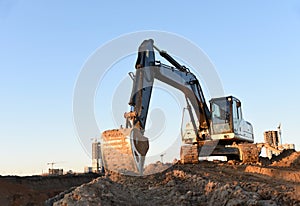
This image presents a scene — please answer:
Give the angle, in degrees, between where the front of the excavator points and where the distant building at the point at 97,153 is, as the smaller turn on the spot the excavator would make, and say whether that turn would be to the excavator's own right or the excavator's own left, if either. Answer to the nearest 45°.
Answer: approximately 90° to the excavator's own right

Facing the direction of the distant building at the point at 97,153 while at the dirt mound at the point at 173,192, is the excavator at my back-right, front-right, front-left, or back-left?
front-right

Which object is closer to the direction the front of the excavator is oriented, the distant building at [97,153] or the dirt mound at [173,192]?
the dirt mound

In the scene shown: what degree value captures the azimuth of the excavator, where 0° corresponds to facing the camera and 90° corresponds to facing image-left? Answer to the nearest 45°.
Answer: approximately 45°
